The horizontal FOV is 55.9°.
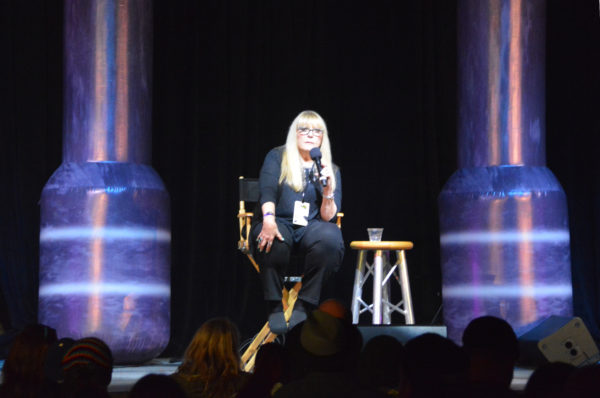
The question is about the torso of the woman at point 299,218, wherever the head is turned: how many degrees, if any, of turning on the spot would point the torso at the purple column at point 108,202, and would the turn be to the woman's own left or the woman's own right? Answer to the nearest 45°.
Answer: approximately 90° to the woman's own right

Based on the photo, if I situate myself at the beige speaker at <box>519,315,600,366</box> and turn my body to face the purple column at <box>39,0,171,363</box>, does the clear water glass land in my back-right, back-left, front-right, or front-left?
front-right

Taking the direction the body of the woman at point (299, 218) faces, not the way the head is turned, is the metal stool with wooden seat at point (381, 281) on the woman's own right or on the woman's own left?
on the woman's own left

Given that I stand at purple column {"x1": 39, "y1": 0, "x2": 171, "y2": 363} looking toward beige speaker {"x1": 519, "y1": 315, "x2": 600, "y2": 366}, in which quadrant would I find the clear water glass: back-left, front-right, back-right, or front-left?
front-left

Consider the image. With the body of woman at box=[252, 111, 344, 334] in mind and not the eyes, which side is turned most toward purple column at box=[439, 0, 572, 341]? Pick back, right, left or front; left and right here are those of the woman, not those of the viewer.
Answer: left

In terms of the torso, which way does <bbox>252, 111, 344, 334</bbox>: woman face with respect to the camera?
toward the camera

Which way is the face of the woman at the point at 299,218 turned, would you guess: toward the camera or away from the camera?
toward the camera

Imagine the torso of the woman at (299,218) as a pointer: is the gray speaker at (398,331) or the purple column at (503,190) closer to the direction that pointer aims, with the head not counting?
the gray speaker

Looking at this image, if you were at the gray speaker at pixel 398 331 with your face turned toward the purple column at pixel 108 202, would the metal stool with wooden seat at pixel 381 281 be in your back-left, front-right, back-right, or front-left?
front-right

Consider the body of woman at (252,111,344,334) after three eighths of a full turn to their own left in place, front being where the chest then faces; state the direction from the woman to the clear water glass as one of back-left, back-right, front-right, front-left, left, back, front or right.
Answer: front

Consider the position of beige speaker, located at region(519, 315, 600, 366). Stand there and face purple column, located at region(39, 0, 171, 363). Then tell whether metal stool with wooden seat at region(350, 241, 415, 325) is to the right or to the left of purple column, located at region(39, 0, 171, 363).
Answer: right
